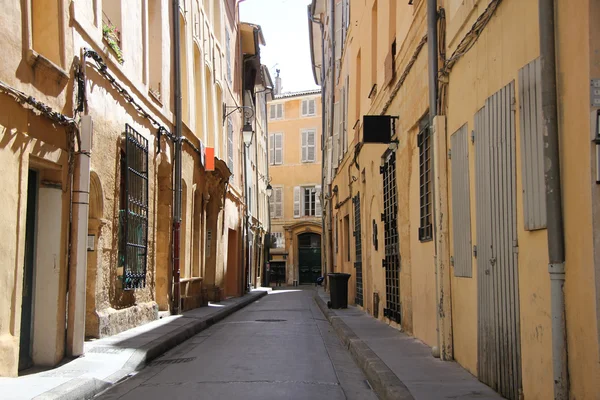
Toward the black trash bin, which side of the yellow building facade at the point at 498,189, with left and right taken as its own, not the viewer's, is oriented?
right

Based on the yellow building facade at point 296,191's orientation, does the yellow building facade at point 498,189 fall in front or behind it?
in front

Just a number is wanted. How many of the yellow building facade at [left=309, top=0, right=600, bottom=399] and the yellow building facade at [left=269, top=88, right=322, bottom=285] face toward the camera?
1

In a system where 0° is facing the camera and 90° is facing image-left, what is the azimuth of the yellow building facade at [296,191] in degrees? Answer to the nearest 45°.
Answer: approximately 0°

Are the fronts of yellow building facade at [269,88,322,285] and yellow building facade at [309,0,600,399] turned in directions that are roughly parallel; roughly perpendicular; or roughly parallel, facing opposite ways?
roughly perpendicular

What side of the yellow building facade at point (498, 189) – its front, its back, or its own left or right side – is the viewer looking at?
left

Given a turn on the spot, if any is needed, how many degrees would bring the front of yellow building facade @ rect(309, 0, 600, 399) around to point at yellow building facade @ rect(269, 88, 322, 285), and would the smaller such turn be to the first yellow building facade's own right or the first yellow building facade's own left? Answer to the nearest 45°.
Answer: approximately 90° to the first yellow building facade's own right

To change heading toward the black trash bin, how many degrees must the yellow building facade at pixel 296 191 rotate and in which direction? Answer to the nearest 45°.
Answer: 0° — it already faces it

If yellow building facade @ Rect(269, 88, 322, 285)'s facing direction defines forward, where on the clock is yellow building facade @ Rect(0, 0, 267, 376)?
yellow building facade @ Rect(0, 0, 267, 376) is roughly at 12 o'clock from yellow building facade @ Rect(269, 88, 322, 285).
